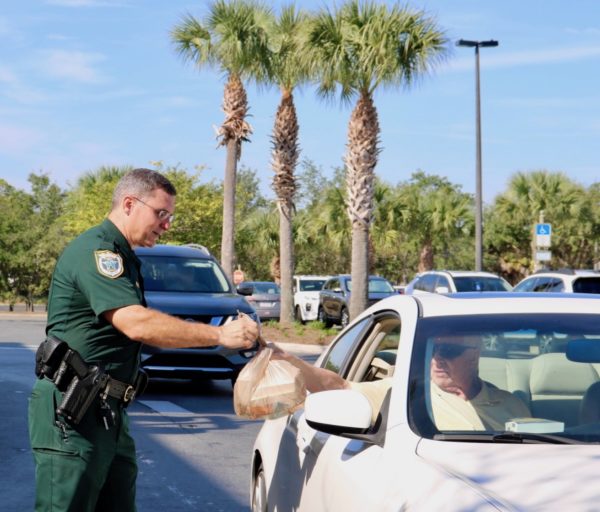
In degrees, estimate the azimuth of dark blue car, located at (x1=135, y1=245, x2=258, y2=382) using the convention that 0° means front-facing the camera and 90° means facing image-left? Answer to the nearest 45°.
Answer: approximately 0°

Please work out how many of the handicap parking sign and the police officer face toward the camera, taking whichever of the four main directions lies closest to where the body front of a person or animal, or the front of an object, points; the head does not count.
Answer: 1

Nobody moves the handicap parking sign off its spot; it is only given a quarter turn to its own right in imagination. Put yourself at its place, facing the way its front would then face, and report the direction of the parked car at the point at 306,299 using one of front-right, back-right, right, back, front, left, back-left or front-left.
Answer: front-right

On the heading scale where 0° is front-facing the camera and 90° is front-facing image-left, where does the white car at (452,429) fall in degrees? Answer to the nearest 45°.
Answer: approximately 315°

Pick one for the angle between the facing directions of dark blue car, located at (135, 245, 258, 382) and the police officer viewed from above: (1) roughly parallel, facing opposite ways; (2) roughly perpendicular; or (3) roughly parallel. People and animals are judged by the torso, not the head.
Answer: roughly perpendicular

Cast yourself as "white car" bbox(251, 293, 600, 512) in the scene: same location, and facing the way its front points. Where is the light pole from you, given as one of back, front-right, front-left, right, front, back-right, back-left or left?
back-left

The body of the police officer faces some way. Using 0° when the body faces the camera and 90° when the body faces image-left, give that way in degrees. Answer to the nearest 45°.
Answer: approximately 270°

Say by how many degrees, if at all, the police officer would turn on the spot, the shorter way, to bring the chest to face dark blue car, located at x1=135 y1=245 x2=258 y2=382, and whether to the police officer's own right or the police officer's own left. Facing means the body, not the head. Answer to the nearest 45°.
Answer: approximately 90° to the police officer's own left

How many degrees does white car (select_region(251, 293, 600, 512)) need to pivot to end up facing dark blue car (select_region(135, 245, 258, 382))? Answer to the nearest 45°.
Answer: approximately 135° to its left

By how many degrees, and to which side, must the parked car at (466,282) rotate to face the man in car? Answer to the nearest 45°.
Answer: approximately 45° to its right

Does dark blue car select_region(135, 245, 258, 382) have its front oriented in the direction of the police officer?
yes

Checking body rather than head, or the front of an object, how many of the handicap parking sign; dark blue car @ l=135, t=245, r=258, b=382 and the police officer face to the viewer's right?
1

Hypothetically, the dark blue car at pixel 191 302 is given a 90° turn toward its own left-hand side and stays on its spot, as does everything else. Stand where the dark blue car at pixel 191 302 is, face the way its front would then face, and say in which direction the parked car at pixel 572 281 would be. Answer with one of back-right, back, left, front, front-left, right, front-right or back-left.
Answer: front-left

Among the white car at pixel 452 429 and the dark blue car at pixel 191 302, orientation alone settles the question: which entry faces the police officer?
the dark blue car

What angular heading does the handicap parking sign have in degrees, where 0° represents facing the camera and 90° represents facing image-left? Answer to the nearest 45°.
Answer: approximately 0°
